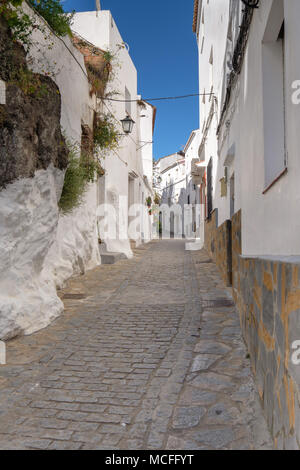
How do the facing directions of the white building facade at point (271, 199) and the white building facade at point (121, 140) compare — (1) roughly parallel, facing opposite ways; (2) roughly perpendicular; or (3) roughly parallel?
roughly parallel, facing opposite ways

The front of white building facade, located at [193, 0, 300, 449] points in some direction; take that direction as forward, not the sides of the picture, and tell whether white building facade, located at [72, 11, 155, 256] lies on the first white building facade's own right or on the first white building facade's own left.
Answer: on the first white building facade's own right

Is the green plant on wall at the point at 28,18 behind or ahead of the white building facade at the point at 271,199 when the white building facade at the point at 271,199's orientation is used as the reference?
ahead

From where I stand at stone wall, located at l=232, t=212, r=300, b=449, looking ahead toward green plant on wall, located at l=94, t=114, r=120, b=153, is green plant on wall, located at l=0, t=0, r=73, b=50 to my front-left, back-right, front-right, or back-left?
front-left

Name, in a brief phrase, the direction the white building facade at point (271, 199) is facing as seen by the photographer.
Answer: facing to the left of the viewer

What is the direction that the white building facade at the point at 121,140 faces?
to the viewer's right

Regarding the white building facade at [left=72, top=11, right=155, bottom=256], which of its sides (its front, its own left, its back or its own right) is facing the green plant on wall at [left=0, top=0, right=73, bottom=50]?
right

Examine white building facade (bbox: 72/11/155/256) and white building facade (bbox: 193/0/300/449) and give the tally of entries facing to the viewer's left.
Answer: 1

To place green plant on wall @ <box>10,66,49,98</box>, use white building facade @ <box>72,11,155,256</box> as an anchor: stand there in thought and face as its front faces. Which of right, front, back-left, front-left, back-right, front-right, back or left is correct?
right

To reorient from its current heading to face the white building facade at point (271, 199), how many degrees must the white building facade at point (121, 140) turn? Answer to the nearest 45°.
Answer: approximately 90° to its right

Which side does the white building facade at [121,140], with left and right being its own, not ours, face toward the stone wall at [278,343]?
right
